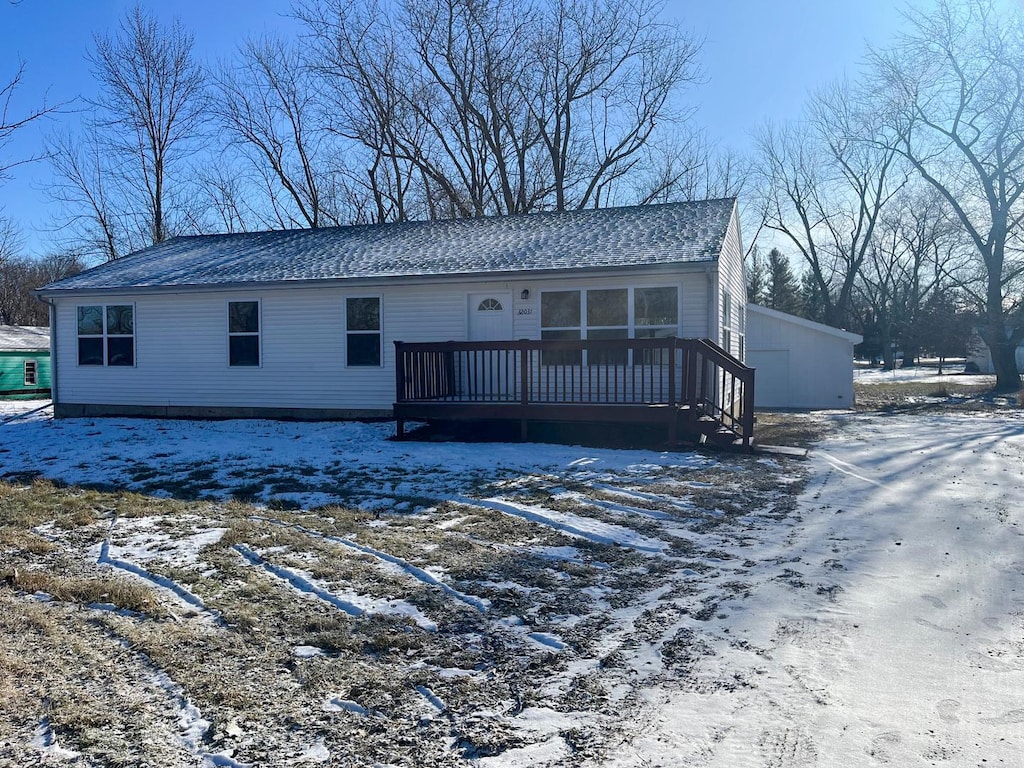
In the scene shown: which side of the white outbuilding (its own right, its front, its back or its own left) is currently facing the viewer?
front

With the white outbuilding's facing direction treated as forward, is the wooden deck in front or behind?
in front

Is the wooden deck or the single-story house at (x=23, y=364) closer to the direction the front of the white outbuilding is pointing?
the wooden deck

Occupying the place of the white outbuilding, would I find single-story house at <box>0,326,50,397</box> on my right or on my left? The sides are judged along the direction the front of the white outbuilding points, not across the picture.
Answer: on my right

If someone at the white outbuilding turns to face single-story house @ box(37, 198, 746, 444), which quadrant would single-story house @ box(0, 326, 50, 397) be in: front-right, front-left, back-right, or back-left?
front-right

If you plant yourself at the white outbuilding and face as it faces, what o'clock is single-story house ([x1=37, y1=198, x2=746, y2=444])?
The single-story house is roughly at 1 o'clock from the white outbuilding.

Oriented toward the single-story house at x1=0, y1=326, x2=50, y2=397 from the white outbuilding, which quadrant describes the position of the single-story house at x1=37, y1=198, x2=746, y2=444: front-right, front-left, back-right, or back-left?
front-left
